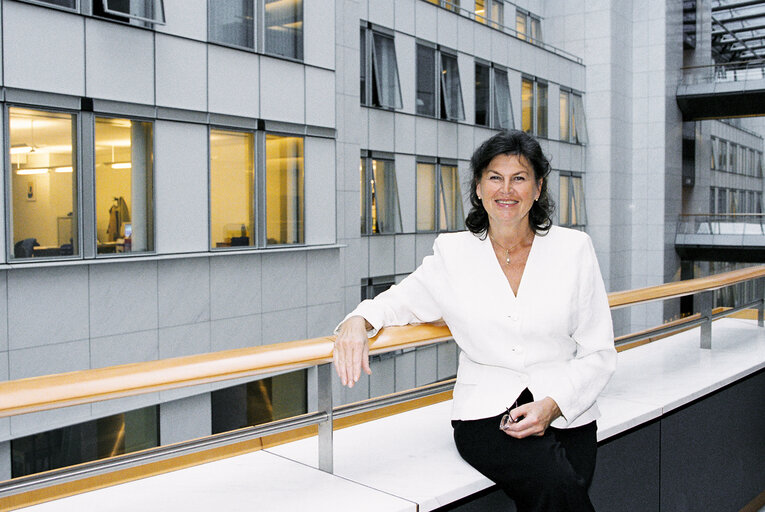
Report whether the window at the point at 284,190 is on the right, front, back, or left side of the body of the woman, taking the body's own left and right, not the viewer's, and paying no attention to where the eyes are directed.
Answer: back

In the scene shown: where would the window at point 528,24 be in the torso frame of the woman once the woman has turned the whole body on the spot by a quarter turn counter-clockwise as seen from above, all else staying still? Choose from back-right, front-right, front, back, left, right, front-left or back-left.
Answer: left

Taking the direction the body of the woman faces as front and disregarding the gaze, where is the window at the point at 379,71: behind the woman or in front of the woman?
behind

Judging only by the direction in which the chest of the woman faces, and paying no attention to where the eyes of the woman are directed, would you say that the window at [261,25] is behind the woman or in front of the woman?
behind

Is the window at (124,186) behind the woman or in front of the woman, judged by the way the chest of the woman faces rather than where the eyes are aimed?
behind

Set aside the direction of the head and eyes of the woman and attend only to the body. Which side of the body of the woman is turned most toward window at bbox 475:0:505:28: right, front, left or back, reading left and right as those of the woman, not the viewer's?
back

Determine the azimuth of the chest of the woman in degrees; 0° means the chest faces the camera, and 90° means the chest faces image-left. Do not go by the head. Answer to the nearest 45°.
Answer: approximately 0°

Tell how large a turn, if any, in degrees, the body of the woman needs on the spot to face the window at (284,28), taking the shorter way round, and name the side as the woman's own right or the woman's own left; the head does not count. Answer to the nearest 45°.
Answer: approximately 180°

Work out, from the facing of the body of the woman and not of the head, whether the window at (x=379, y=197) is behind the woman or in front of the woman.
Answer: behind

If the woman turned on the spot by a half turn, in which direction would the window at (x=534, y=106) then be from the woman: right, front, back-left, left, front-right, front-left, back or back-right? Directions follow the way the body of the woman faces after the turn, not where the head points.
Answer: front

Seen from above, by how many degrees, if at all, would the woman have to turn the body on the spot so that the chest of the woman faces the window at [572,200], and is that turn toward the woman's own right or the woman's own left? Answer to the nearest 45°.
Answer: approximately 180°

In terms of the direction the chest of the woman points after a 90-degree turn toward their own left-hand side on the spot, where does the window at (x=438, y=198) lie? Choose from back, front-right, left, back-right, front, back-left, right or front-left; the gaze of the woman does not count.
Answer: left
